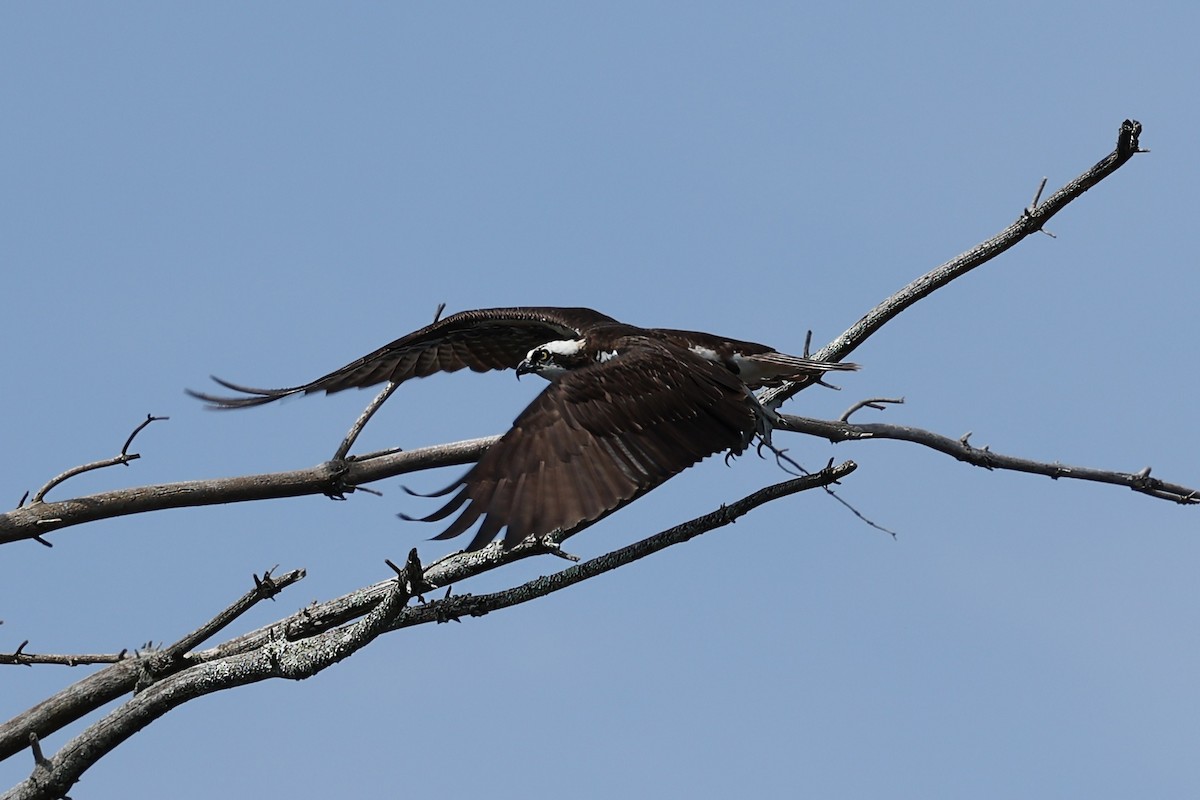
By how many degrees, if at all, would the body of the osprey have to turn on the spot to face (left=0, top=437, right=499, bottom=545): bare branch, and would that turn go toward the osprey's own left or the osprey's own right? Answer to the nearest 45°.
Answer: approximately 45° to the osprey's own right

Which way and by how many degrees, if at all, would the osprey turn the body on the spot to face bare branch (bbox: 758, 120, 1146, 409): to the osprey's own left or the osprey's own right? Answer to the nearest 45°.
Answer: approximately 180°

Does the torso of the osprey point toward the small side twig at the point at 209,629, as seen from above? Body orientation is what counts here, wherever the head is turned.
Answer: yes

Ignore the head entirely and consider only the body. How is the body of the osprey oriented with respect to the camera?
to the viewer's left

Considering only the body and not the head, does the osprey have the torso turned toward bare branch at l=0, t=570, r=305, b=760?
yes

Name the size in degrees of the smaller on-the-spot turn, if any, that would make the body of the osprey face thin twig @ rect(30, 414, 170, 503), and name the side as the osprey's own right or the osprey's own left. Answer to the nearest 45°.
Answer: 0° — it already faces it

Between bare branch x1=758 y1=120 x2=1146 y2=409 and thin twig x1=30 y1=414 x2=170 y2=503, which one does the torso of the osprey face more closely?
the thin twig

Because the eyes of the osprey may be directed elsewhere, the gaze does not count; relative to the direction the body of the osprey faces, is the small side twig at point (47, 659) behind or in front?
in front

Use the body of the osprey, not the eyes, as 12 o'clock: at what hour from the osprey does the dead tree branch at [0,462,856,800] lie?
The dead tree branch is roughly at 11 o'clock from the osprey.
